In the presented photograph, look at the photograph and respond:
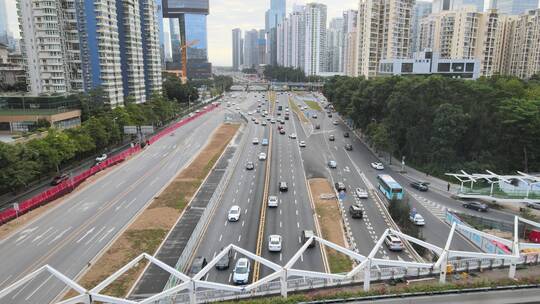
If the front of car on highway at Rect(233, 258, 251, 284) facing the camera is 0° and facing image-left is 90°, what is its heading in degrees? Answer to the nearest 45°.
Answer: approximately 0°

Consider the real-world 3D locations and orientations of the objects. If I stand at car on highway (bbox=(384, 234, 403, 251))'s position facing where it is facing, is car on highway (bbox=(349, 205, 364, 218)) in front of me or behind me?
in front

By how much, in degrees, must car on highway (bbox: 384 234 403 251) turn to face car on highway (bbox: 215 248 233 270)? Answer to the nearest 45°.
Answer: approximately 90° to its left

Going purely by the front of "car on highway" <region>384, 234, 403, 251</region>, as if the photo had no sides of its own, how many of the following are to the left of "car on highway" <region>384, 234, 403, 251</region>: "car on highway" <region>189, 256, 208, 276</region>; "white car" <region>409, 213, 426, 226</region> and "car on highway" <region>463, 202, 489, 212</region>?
1

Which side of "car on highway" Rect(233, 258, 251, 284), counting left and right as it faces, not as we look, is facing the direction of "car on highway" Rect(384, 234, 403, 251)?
left

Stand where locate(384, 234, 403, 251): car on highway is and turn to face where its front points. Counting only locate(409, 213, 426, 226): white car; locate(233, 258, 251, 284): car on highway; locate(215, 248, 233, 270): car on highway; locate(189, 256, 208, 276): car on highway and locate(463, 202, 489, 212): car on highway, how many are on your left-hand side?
3

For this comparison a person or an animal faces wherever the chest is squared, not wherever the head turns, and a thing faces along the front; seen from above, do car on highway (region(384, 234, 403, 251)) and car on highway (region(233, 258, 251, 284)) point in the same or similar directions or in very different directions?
very different directions

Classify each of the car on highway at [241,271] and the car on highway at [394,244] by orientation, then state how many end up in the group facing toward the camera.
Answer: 1

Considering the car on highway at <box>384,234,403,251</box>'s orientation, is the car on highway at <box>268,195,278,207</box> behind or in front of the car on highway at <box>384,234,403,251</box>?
in front

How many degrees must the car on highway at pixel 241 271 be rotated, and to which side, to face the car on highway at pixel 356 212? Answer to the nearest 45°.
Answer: approximately 135° to its left

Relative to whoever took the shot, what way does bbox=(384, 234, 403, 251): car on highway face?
facing away from the viewer and to the left of the viewer

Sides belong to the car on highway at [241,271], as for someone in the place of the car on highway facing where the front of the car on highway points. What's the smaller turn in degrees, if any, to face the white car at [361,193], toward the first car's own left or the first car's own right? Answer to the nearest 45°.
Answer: approximately 135° to the first car's own left
